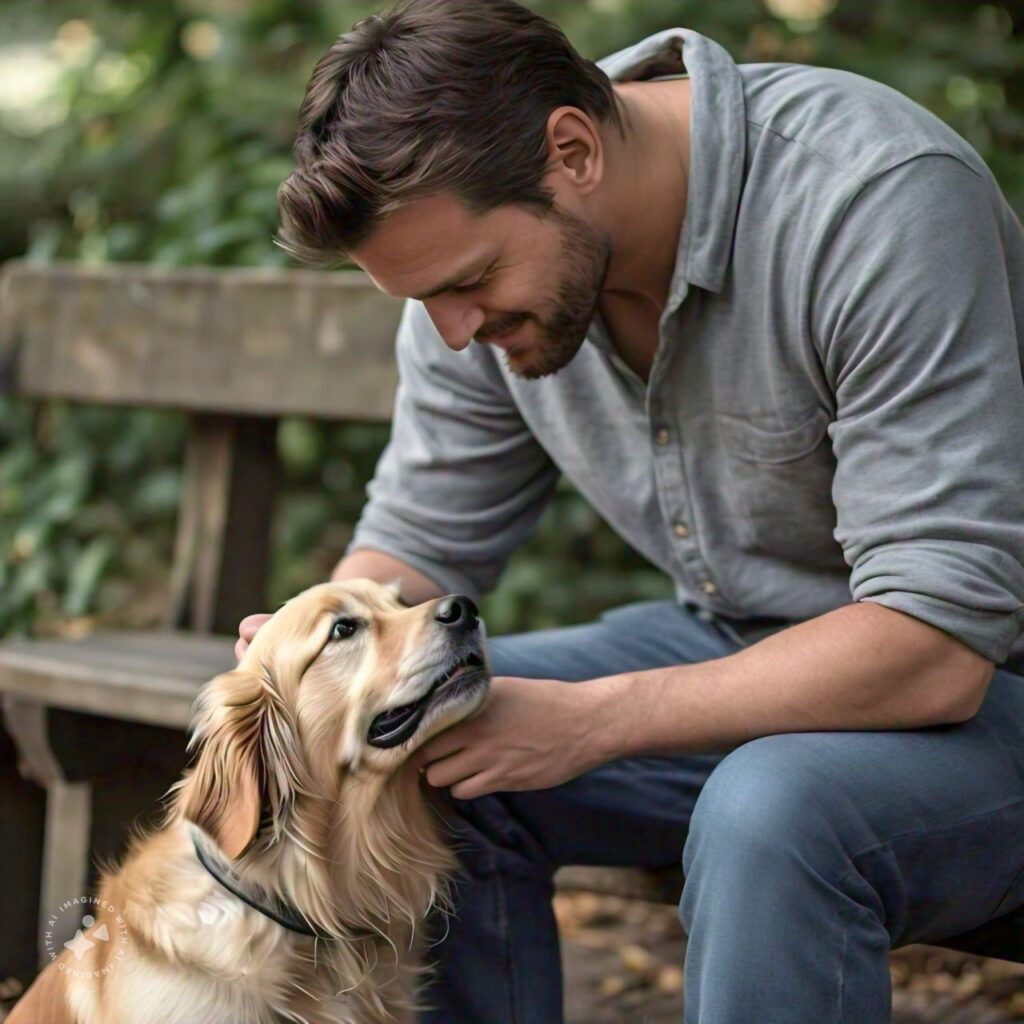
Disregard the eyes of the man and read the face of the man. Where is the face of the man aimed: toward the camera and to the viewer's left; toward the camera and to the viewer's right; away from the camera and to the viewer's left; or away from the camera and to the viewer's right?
toward the camera and to the viewer's left
